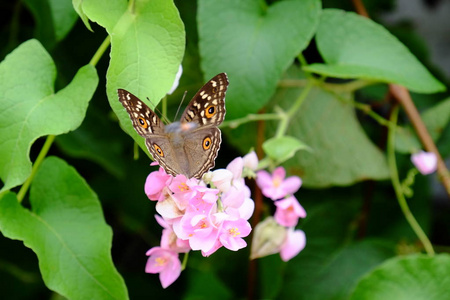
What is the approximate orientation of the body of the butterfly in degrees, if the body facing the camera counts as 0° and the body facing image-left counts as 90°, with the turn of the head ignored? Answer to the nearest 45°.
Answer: approximately 180°
